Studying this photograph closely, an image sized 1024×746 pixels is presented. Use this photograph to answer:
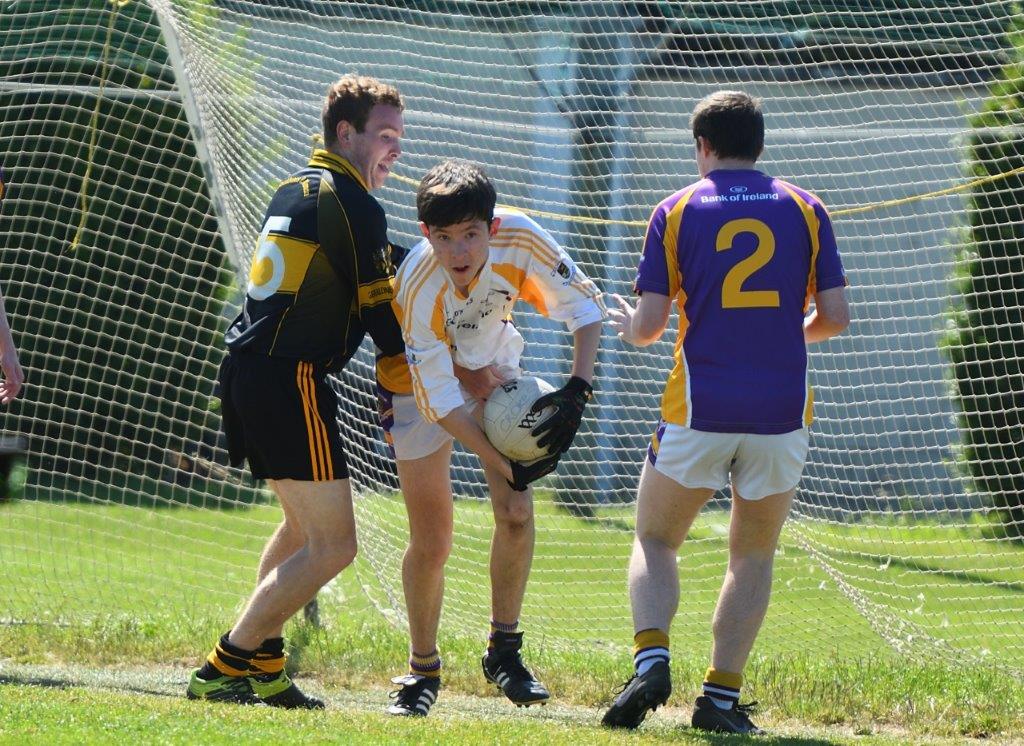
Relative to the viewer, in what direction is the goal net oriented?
toward the camera

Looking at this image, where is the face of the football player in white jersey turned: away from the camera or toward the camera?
toward the camera

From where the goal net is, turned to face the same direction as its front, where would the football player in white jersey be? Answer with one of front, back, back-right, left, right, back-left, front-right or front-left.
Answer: front

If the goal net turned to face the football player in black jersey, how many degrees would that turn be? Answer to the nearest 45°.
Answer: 0° — it already faces them
